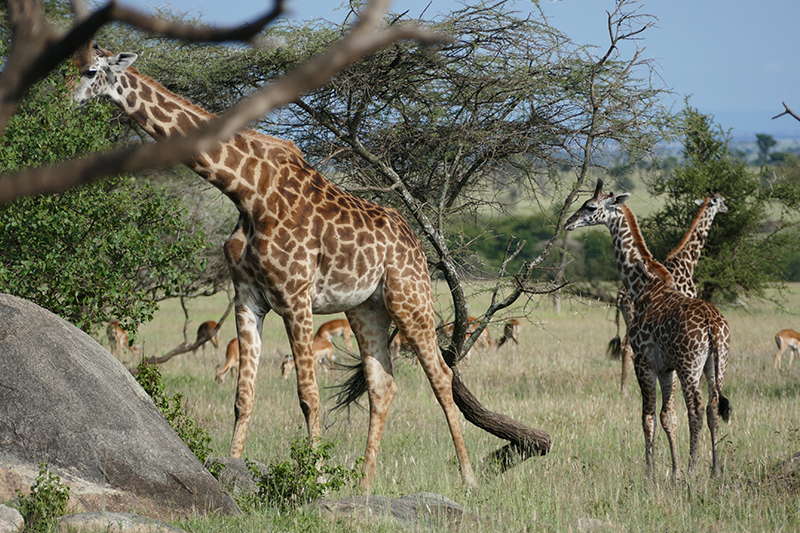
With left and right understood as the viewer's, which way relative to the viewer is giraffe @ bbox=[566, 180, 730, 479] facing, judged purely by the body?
facing away from the viewer and to the left of the viewer

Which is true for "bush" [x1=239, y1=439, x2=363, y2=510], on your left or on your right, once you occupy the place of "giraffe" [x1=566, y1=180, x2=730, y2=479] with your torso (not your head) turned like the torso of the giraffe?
on your left

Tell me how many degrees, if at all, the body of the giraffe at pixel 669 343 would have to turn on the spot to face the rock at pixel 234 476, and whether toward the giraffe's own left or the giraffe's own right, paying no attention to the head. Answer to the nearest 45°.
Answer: approximately 90° to the giraffe's own left

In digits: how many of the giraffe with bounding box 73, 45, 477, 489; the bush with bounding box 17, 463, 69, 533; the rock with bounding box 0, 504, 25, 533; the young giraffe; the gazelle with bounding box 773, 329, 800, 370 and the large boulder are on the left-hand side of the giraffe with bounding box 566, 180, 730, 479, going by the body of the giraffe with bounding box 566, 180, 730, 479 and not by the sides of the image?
4
